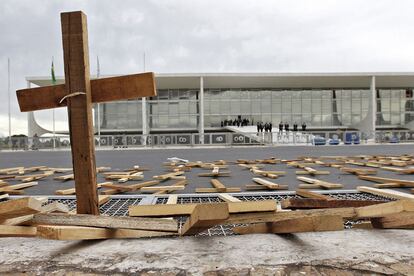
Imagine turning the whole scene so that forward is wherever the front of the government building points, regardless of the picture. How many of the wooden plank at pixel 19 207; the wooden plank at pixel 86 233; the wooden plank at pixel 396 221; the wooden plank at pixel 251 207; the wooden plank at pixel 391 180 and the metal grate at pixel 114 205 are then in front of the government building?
6

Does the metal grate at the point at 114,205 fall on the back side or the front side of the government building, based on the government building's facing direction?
on the front side

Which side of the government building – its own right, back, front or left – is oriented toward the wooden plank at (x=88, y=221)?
front

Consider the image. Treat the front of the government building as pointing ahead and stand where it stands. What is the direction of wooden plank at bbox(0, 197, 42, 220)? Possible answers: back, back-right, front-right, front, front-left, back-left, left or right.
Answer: front

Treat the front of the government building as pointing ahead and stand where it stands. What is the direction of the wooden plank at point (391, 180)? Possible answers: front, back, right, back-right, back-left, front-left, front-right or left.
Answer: front

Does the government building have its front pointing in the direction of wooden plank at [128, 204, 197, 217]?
yes

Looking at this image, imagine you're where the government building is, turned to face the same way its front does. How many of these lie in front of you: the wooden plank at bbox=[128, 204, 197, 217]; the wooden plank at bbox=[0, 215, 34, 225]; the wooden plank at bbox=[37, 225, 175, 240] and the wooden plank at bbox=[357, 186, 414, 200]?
4

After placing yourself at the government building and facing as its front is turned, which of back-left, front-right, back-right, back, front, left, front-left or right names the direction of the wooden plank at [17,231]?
front

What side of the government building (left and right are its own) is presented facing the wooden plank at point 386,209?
front

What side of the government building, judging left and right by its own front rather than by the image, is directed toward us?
front

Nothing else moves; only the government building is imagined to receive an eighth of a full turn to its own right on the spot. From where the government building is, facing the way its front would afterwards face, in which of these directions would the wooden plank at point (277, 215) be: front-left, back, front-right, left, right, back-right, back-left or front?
front-left

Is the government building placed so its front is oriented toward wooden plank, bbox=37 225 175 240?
yes

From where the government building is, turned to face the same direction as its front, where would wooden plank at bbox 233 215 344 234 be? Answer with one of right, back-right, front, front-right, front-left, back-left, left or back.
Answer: front

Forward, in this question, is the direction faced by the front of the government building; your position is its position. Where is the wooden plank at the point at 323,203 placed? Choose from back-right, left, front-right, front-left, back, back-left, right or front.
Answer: front

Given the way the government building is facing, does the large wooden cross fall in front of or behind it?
in front

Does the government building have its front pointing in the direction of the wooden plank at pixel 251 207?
yes

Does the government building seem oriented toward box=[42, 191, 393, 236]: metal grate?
yes
